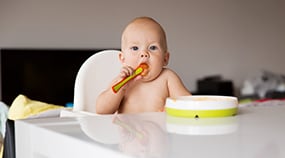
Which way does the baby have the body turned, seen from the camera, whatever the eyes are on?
toward the camera

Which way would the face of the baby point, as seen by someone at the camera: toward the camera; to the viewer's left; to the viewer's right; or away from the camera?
toward the camera

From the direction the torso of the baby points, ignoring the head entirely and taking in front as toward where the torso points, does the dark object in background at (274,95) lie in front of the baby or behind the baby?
behind
